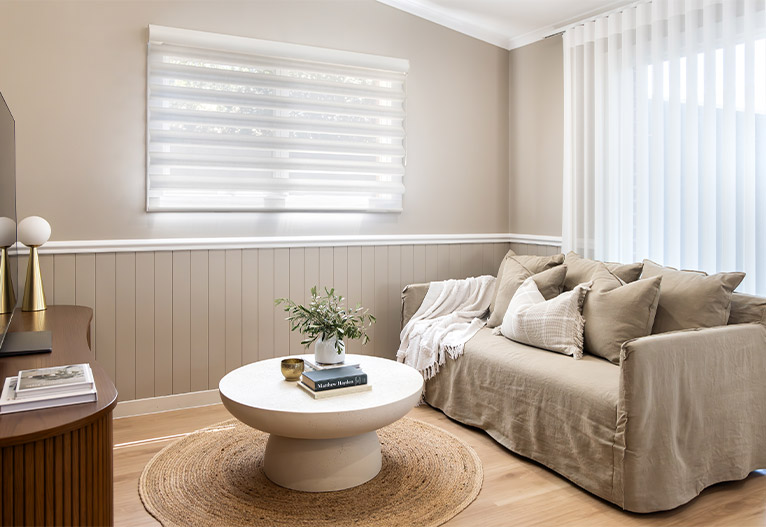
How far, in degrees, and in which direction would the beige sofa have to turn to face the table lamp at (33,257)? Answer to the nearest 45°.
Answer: approximately 45° to its right

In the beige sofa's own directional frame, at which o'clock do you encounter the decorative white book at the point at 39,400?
The decorative white book is roughly at 12 o'clock from the beige sofa.

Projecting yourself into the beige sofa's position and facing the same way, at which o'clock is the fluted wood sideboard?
The fluted wood sideboard is roughly at 12 o'clock from the beige sofa.

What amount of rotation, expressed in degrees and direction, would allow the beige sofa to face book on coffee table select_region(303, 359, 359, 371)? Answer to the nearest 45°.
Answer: approximately 45° to its right

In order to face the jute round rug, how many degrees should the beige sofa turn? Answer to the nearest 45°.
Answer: approximately 45° to its right

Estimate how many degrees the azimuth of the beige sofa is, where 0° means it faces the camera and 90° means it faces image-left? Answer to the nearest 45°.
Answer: approximately 45°
